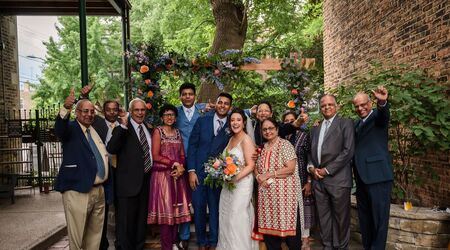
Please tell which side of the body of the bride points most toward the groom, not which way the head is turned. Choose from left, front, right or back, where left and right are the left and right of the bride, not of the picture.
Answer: right

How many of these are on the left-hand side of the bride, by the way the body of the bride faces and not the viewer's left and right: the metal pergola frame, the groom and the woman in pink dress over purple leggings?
0

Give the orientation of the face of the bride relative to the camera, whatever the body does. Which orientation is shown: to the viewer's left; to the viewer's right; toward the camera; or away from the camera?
toward the camera

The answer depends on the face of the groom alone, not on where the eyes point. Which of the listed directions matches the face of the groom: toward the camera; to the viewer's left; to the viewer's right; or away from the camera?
toward the camera

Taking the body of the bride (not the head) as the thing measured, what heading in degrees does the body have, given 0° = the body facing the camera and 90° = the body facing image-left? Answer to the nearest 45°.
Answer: approximately 45°

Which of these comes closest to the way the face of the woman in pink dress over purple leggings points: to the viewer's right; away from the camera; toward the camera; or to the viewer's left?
toward the camera

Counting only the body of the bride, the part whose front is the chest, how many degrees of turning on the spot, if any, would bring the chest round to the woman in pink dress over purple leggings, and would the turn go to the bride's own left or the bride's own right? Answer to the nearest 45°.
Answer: approximately 45° to the bride's own right

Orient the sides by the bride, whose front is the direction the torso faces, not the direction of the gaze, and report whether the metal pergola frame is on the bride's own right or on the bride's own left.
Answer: on the bride's own right
